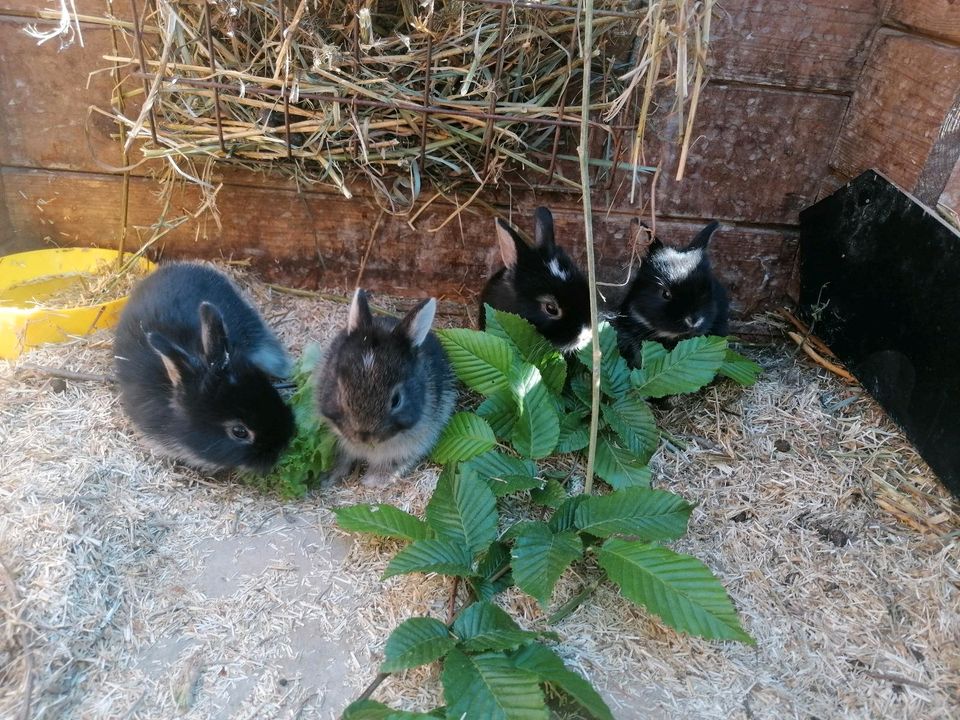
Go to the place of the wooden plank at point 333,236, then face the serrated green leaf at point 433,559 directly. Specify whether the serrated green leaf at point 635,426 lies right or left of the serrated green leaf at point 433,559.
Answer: left

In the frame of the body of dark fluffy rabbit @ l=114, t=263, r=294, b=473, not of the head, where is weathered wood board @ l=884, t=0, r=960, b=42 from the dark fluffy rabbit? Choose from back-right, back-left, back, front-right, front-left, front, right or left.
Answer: front-left

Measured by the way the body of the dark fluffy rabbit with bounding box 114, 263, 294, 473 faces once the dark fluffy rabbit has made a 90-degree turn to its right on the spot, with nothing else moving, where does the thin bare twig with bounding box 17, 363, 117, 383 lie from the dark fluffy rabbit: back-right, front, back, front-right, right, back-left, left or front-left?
right

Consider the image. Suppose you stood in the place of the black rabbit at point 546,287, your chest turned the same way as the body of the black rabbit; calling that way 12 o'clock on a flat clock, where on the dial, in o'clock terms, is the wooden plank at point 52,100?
The wooden plank is roughly at 5 o'clock from the black rabbit.

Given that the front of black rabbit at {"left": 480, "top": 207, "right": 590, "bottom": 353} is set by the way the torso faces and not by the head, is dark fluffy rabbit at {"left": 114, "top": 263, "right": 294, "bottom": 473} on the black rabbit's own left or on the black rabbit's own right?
on the black rabbit's own right

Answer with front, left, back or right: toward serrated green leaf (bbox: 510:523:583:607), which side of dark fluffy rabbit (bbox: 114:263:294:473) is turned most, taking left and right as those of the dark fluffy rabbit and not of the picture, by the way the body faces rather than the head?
front

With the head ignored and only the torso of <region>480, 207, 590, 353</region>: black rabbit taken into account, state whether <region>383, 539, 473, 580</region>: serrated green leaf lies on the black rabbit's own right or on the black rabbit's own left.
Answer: on the black rabbit's own right

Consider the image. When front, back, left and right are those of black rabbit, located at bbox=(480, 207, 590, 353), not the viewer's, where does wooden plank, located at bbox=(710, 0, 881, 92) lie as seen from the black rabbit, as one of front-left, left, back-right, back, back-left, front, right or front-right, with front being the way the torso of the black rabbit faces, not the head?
left

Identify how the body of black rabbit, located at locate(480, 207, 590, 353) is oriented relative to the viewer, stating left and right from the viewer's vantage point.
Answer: facing the viewer and to the right of the viewer

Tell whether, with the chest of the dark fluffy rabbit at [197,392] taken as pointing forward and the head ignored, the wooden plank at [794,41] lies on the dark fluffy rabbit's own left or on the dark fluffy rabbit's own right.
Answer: on the dark fluffy rabbit's own left

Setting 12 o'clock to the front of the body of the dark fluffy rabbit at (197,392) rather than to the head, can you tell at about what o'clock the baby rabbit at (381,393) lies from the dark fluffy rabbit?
The baby rabbit is roughly at 11 o'clock from the dark fluffy rabbit.

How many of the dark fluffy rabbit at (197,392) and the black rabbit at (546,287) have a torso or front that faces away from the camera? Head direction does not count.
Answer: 0

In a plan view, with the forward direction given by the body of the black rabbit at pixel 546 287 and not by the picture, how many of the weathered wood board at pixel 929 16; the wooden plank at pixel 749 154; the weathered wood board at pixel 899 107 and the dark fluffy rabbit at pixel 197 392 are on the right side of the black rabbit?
1

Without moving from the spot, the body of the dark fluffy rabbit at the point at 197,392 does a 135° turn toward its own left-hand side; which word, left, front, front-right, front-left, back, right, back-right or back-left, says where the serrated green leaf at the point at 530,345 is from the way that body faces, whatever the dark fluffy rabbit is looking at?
right

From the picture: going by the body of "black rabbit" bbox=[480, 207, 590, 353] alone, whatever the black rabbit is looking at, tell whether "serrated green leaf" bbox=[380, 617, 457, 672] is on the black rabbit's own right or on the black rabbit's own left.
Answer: on the black rabbit's own right
